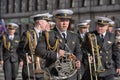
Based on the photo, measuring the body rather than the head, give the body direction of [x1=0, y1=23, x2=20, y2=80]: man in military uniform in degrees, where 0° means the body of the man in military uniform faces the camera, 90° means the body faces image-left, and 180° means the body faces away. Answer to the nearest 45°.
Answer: approximately 0°

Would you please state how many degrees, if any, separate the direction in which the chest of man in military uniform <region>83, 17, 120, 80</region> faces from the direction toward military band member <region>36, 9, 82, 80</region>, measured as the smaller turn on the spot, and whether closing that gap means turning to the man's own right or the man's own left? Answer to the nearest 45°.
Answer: approximately 45° to the man's own right

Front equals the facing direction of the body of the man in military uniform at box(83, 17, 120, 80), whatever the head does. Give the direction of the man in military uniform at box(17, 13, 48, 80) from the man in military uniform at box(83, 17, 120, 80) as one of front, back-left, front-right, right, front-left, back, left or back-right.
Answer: right

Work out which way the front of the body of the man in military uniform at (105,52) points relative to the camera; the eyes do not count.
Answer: toward the camera

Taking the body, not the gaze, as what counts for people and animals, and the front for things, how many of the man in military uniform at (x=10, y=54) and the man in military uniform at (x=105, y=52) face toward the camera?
2
